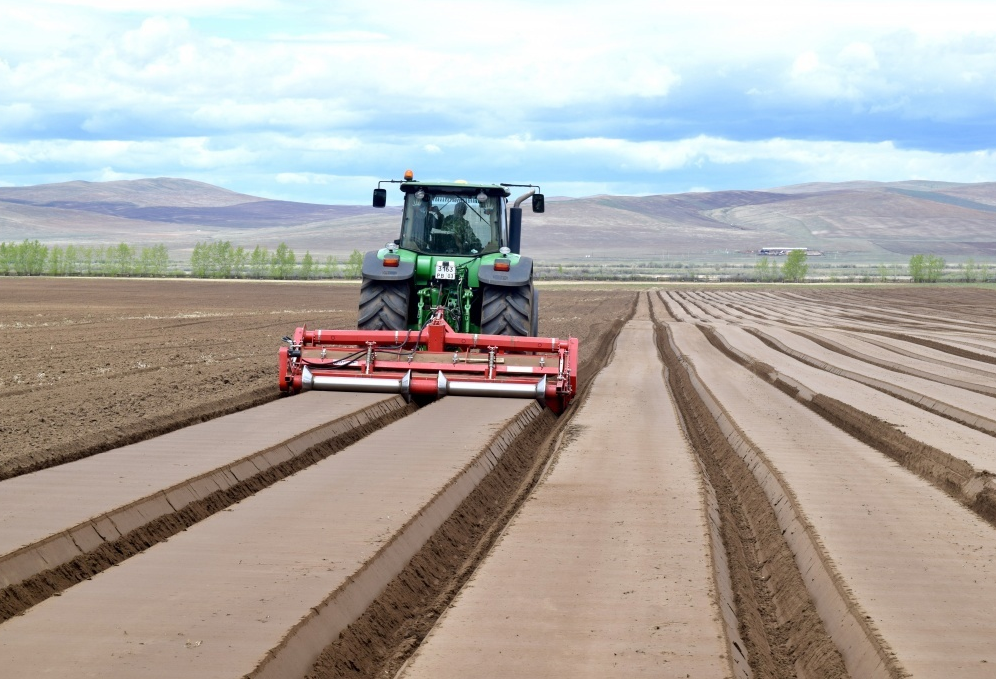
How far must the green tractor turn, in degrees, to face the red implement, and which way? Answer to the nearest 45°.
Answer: approximately 180°

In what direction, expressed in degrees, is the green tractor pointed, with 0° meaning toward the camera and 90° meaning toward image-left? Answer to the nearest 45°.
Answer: approximately 180°
